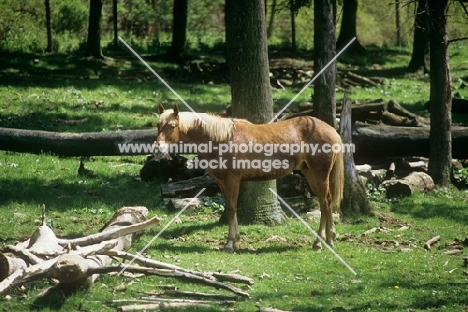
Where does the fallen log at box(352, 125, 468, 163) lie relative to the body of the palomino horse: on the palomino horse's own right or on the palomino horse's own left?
on the palomino horse's own right

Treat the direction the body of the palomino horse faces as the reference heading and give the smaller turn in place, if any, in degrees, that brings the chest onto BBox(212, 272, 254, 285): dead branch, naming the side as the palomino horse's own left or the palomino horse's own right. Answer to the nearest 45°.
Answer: approximately 90° to the palomino horse's own left

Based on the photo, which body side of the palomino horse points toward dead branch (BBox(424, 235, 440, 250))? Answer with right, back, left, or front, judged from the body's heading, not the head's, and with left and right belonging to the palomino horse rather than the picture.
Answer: back

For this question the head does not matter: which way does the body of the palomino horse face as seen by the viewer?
to the viewer's left

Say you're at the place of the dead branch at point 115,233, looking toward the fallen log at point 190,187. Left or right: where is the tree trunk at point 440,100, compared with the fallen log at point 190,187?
right

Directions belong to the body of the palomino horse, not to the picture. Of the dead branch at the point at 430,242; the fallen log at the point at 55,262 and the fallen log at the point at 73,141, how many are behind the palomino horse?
1

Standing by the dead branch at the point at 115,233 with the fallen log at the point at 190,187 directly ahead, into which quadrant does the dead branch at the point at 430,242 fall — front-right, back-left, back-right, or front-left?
front-right

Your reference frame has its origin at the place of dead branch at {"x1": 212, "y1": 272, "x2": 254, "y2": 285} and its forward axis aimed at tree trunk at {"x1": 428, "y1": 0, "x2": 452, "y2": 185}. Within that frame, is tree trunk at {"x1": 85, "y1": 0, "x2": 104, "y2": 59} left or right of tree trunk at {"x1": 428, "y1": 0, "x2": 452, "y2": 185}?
left

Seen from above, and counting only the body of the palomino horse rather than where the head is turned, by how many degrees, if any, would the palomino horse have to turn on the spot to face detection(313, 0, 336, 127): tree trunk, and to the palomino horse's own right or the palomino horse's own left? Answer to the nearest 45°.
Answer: approximately 90° to the palomino horse's own right

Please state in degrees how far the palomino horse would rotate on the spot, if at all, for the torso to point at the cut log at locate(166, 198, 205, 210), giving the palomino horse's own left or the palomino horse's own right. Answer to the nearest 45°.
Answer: approximately 45° to the palomino horse's own right

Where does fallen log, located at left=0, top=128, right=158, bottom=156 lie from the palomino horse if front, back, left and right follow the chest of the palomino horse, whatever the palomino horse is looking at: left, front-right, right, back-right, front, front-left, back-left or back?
front-right

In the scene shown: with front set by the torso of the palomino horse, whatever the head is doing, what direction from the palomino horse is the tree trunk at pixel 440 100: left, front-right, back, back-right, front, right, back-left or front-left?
back-right

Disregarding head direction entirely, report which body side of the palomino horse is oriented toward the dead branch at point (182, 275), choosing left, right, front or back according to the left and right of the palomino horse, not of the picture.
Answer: left

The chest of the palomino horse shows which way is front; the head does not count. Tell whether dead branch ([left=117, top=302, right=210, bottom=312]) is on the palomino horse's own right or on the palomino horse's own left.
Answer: on the palomino horse's own left

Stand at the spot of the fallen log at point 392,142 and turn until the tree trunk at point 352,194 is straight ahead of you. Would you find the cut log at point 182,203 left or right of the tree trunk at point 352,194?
right

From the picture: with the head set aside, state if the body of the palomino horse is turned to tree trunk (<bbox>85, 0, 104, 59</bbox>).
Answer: no

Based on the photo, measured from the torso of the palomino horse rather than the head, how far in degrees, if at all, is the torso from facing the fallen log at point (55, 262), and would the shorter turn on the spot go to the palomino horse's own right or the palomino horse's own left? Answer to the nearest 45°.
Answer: approximately 45° to the palomino horse's own left

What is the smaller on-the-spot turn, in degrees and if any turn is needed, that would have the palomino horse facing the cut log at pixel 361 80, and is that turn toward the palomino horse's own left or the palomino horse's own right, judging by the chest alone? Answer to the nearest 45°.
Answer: approximately 90° to the palomino horse's own right
